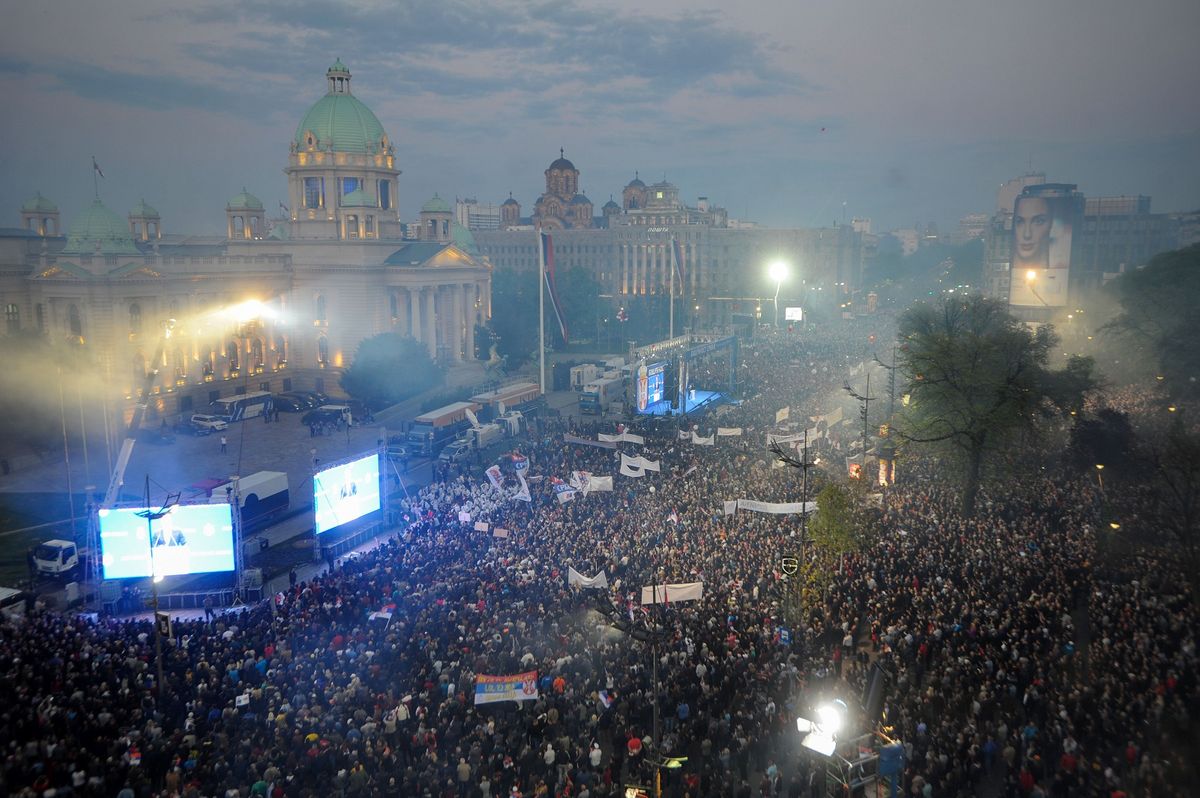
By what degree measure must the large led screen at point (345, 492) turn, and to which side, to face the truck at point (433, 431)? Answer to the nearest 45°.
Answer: approximately 135° to its left

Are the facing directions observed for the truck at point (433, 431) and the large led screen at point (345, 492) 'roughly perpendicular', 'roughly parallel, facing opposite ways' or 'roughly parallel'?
roughly perpendicular

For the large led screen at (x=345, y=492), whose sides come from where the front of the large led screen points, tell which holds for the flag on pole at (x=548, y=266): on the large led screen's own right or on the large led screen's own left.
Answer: on the large led screen's own left

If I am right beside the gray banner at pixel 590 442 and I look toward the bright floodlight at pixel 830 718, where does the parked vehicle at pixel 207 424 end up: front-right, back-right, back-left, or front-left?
back-right

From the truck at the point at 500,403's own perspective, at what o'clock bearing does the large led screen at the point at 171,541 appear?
The large led screen is roughly at 11 o'clock from the truck.

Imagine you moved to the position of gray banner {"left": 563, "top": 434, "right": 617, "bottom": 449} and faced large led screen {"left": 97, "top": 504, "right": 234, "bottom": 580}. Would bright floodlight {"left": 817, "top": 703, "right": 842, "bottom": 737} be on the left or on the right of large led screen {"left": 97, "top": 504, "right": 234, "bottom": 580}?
left

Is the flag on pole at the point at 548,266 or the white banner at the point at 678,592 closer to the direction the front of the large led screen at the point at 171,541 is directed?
the white banner
